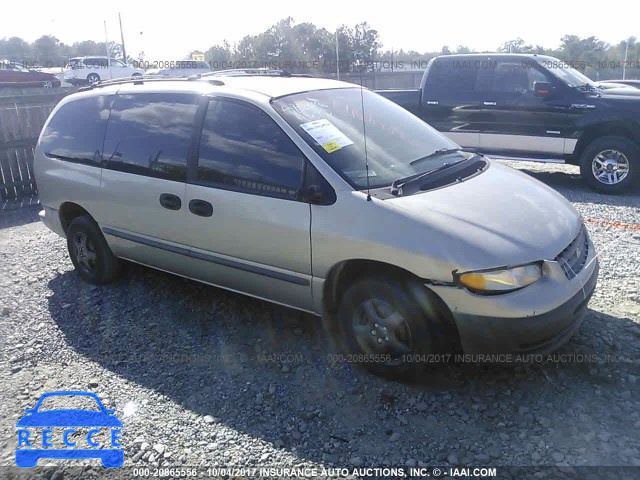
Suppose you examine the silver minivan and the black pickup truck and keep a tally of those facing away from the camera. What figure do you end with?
0

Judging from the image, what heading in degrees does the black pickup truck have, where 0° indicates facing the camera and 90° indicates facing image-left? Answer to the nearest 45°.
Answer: approximately 270°

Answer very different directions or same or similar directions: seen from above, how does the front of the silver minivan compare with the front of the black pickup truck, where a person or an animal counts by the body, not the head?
same or similar directions

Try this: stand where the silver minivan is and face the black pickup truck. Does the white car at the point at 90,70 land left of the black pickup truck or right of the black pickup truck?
left

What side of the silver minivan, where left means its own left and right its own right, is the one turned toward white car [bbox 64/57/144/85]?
back

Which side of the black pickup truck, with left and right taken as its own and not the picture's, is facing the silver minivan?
right

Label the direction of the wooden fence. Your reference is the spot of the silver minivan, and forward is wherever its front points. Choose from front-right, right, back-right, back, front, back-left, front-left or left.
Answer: back

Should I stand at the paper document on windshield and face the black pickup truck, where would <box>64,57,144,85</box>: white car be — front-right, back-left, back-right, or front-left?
front-left

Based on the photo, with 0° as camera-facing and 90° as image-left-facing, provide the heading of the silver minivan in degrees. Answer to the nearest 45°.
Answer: approximately 315°
